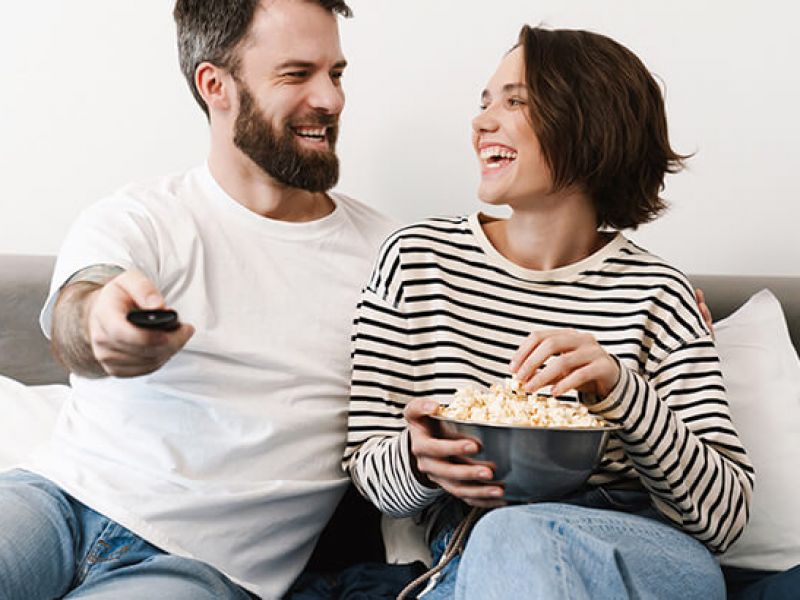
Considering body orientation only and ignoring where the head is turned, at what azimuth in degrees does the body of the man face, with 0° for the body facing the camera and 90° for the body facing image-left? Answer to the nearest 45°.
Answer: approximately 0°

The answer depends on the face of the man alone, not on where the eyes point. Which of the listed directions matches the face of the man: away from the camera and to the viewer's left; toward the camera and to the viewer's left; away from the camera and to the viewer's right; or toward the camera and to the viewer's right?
toward the camera and to the viewer's right

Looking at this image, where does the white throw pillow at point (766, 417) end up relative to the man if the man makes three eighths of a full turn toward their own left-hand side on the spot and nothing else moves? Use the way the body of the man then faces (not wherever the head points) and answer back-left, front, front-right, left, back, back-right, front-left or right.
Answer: front-right

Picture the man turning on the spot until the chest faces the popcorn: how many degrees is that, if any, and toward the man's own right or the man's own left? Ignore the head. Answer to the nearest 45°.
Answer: approximately 45° to the man's own left
